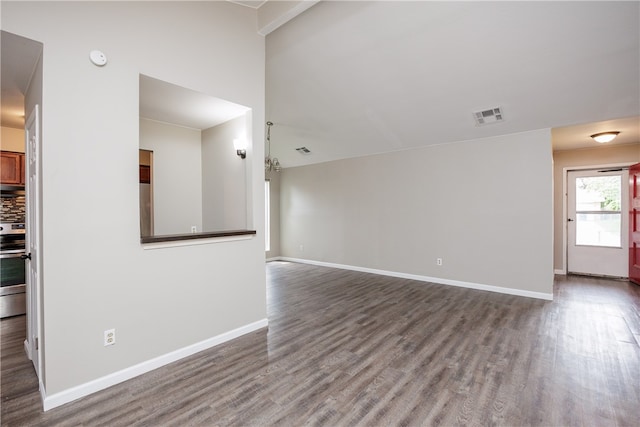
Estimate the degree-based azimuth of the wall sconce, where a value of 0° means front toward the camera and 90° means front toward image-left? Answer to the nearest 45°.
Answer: approximately 45°

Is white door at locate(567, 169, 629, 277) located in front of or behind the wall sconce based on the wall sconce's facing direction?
behind

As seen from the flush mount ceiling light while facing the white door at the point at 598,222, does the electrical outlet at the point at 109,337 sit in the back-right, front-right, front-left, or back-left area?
back-left
